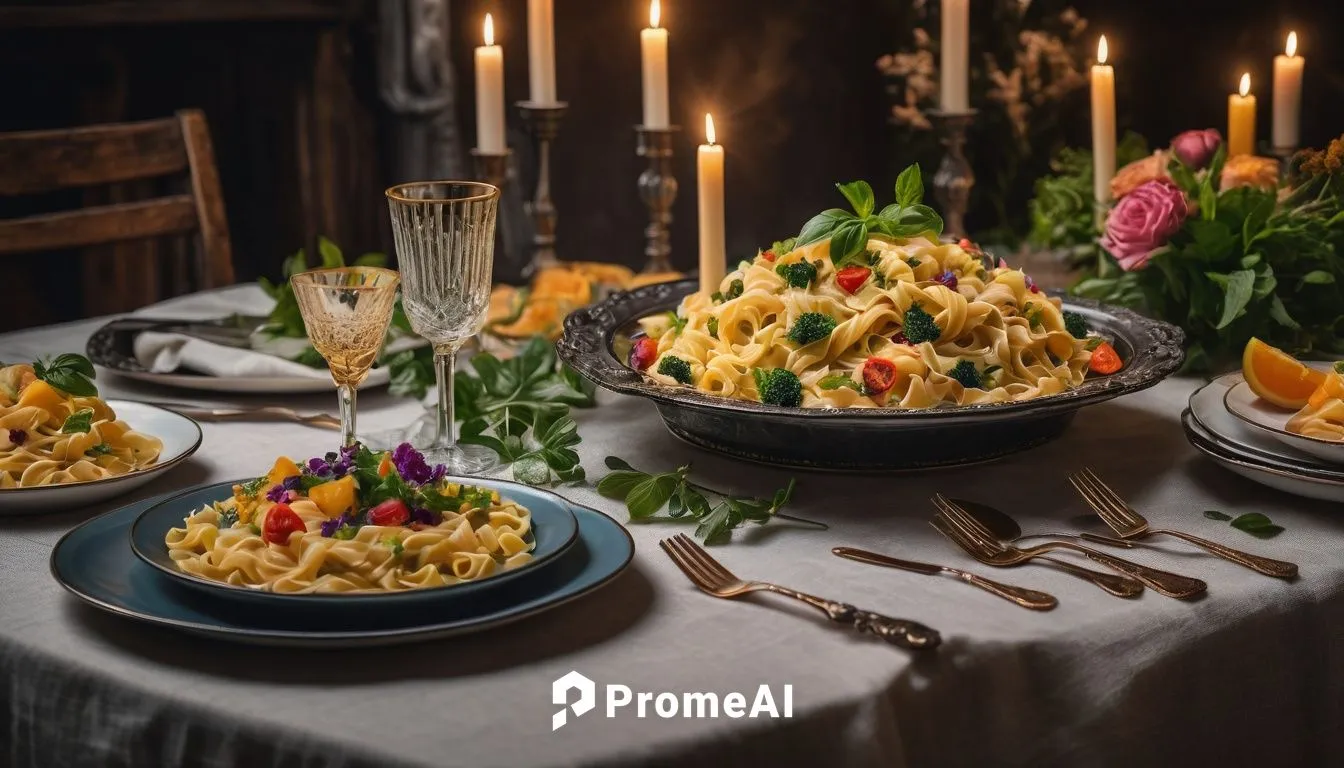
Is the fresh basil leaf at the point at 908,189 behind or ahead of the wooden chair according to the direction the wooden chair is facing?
ahead

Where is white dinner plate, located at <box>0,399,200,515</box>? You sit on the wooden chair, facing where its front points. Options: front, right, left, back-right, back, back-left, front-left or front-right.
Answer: front-right

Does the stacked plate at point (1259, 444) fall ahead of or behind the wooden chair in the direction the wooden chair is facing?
ahead

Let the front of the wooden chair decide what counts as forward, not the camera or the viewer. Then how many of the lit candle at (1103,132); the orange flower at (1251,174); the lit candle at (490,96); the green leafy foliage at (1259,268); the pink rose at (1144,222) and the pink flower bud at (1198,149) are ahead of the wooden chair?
6

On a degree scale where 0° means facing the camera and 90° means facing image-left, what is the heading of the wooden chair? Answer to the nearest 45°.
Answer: approximately 315°

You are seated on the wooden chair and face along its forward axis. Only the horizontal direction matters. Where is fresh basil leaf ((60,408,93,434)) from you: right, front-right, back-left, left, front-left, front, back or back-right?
front-right

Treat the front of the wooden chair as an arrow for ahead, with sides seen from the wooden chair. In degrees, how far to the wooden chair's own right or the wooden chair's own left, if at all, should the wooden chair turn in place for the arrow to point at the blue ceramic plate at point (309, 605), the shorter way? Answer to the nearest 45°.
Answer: approximately 45° to the wooden chair's own right
